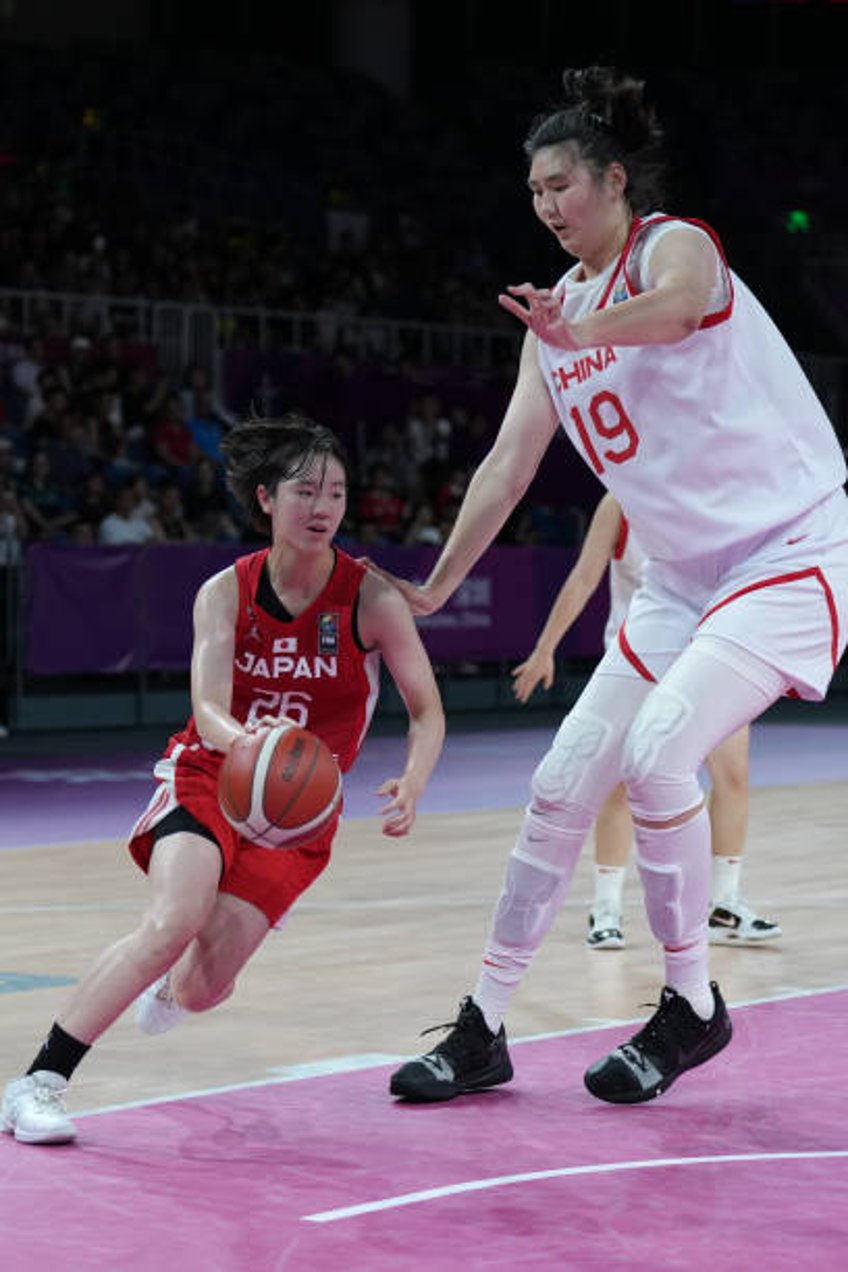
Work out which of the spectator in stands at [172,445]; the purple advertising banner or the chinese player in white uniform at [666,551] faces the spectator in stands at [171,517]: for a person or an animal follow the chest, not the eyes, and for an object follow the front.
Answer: the spectator in stands at [172,445]

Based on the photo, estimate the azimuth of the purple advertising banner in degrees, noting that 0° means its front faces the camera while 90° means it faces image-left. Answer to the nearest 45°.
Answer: approximately 0°

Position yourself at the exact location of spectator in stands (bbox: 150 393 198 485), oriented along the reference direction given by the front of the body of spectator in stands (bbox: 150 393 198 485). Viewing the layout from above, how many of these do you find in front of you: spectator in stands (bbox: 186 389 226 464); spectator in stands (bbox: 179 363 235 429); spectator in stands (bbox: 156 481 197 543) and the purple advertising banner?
2

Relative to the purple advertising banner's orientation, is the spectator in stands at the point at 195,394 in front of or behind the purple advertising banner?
behind

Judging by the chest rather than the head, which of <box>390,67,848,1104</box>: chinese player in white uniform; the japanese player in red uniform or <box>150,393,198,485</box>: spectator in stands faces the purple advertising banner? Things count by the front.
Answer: the spectator in stands

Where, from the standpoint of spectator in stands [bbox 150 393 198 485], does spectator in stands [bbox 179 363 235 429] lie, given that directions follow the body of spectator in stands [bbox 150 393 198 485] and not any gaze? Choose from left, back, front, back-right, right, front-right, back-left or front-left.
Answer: back

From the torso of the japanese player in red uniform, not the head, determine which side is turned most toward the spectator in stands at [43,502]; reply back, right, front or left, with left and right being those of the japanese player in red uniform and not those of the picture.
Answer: back

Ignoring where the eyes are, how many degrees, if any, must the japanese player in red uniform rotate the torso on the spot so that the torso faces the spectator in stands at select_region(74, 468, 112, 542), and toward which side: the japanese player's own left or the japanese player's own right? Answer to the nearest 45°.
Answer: approximately 180°

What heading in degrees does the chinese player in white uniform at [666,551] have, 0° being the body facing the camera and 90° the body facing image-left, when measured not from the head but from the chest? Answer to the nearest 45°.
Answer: approximately 45°

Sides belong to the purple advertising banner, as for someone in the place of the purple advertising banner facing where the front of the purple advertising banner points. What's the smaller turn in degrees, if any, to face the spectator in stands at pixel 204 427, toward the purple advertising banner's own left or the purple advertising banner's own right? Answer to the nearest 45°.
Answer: approximately 180°

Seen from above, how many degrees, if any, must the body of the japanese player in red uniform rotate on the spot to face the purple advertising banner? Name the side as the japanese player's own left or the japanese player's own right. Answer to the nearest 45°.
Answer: approximately 180°
